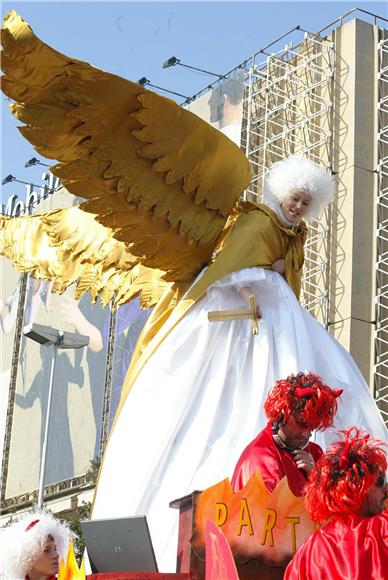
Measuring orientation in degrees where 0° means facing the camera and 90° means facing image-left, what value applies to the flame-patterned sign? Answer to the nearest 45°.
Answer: approximately 0°

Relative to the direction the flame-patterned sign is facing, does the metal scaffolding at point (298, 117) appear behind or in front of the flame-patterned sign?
behind

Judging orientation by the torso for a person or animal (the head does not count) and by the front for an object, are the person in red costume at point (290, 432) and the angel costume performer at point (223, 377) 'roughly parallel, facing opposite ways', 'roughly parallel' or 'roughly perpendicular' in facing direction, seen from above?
roughly parallel

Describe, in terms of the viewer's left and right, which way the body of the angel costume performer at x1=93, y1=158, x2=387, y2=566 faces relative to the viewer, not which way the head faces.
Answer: facing the viewer and to the right of the viewer

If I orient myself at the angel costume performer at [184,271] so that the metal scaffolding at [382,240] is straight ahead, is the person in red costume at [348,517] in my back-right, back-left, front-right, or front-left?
back-right

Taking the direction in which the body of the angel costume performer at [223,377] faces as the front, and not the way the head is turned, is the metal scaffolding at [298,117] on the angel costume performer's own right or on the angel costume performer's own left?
on the angel costume performer's own left

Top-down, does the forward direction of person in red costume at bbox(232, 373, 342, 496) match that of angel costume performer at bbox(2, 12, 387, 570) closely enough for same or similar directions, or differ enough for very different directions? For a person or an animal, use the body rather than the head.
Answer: same or similar directions

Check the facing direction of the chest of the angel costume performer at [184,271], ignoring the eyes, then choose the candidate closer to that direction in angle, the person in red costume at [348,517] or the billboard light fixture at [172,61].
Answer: the person in red costume

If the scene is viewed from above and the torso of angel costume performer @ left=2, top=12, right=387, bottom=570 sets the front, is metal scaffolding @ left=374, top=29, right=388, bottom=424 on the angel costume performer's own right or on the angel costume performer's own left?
on the angel costume performer's own left

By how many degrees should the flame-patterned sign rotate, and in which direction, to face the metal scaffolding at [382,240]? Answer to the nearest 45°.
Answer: approximately 180°
